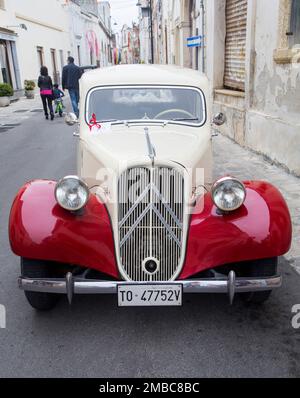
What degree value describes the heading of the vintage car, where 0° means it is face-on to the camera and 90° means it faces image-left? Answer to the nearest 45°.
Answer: approximately 0°

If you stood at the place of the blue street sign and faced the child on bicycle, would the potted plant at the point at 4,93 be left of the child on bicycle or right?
right

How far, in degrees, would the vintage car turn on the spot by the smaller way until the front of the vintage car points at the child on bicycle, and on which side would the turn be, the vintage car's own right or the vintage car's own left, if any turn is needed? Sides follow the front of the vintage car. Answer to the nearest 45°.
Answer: approximately 180°

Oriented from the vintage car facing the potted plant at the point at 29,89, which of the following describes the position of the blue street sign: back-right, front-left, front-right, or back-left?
front-right

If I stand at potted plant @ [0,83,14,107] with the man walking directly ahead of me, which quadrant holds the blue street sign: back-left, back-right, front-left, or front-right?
front-left

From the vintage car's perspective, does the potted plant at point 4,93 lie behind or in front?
behind

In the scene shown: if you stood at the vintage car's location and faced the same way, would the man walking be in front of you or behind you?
behind

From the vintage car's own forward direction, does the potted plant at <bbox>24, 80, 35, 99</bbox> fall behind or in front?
behind
